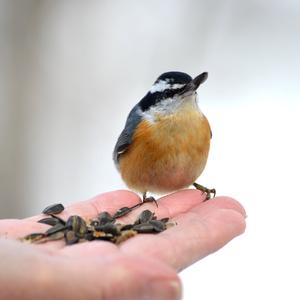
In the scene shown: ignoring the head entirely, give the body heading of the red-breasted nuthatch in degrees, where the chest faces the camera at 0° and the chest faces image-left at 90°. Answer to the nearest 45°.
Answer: approximately 315°

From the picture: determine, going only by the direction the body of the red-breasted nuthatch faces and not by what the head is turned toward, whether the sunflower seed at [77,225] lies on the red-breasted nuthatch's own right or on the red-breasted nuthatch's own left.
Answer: on the red-breasted nuthatch's own right

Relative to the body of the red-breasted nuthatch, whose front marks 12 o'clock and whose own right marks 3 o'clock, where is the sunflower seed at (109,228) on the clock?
The sunflower seed is roughly at 2 o'clock from the red-breasted nuthatch.
